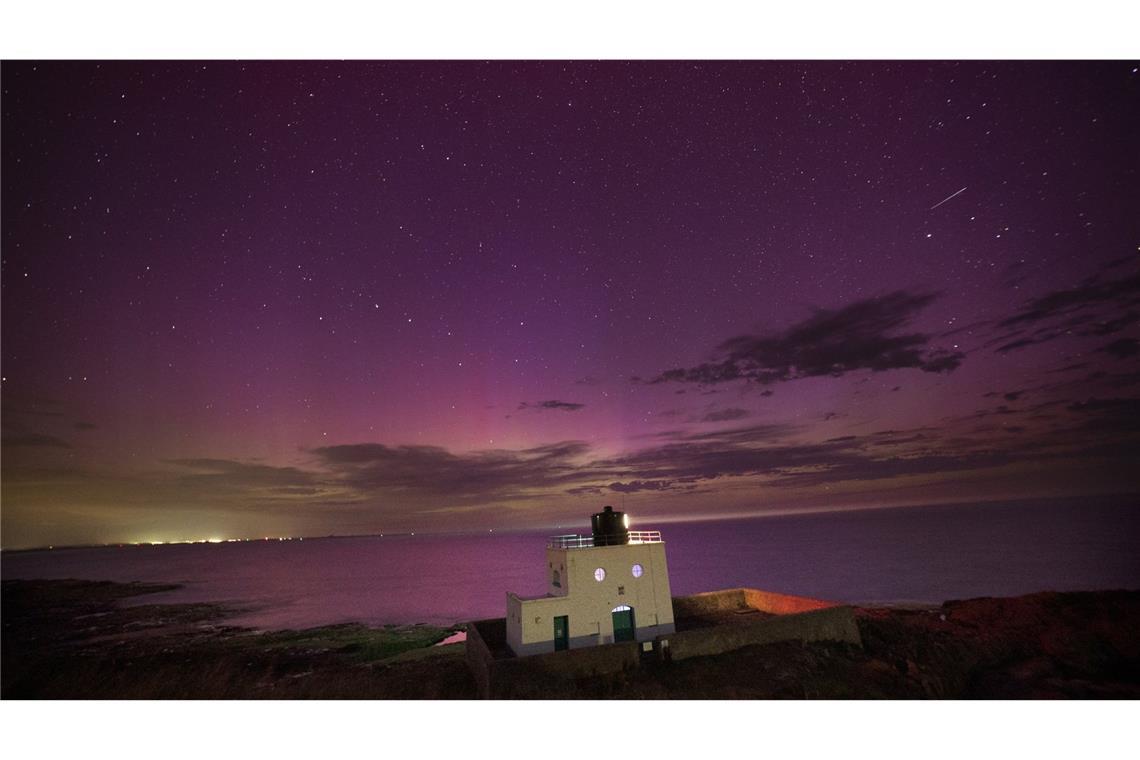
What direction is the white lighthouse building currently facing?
toward the camera

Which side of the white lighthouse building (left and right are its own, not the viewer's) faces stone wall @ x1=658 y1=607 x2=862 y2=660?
left
